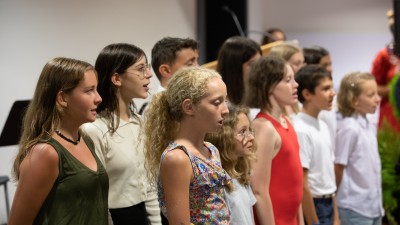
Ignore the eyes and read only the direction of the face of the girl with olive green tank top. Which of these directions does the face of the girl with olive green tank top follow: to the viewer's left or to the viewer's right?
to the viewer's right

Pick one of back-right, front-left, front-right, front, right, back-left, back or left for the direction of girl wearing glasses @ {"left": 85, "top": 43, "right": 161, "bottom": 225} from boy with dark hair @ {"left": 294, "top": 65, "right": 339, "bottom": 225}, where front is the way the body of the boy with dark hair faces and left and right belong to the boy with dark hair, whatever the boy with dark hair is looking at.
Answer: right

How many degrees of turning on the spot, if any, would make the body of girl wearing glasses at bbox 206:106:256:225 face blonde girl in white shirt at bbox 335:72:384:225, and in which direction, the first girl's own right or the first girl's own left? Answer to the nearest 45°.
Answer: approximately 90° to the first girl's own left

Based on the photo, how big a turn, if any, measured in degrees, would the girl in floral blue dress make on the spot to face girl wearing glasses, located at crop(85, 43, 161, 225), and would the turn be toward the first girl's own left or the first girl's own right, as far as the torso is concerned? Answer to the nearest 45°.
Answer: approximately 180°

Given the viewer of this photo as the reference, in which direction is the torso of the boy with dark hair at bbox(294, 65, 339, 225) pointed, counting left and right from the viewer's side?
facing the viewer and to the right of the viewer

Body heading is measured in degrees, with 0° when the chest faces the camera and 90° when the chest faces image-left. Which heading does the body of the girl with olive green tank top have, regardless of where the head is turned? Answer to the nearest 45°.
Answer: approximately 315°

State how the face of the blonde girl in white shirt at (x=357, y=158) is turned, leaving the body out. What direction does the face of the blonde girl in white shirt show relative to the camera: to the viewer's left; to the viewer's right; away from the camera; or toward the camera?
to the viewer's right

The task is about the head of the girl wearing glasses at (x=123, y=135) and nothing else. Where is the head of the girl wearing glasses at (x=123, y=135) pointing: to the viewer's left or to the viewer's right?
to the viewer's right

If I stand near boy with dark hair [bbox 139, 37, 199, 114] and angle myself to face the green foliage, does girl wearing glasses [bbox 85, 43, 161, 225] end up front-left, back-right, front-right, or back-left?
back-right

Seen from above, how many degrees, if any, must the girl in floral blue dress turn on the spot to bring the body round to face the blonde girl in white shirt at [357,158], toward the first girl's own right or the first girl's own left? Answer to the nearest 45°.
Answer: approximately 90° to the first girl's own left
